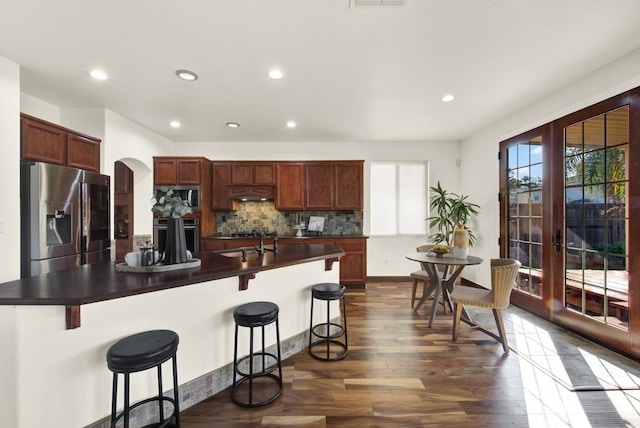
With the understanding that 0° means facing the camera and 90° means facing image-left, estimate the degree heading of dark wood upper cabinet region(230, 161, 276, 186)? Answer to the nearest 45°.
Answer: approximately 0°

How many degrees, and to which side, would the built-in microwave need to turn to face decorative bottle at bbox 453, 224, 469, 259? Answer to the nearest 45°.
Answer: approximately 45° to its left

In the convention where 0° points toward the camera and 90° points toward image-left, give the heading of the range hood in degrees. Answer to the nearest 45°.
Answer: approximately 0°

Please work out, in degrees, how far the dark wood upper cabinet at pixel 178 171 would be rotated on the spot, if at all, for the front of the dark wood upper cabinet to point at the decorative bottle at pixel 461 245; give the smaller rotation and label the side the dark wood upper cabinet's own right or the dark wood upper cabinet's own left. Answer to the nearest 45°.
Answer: approximately 45° to the dark wood upper cabinet's own left
